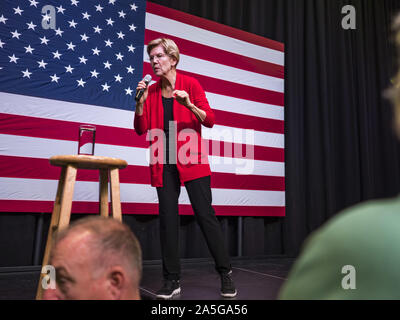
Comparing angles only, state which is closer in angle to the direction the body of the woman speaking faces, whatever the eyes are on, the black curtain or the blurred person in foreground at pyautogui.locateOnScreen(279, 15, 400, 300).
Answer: the blurred person in foreground

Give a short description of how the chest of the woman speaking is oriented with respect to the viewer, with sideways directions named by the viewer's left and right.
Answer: facing the viewer and to the left of the viewer

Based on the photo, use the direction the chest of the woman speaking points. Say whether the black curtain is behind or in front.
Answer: behind

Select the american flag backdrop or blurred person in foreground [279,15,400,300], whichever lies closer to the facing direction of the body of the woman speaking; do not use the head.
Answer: the blurred person in foreground

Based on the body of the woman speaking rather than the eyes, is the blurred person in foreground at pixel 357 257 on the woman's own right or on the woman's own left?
on the woman's own left

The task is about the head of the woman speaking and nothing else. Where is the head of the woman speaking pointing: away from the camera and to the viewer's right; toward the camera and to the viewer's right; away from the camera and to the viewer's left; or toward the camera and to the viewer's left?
toward the camera and to the viewer's left
